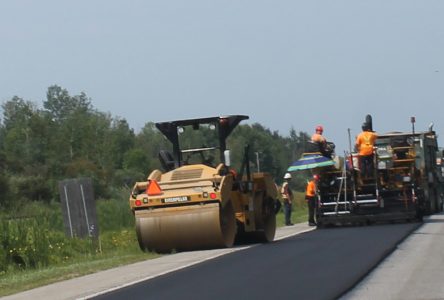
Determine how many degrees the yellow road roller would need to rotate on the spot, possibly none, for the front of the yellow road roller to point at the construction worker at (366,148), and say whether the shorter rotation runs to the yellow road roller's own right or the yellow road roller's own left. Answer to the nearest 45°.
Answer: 0° — it already faces them

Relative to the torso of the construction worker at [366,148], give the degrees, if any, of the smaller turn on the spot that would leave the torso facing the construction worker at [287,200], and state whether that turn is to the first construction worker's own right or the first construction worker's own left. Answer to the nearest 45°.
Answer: approximately 45° to the first construction worker's own left

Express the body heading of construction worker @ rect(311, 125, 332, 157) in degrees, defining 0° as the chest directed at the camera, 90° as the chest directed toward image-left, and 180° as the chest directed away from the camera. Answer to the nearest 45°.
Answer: approximately 270°
